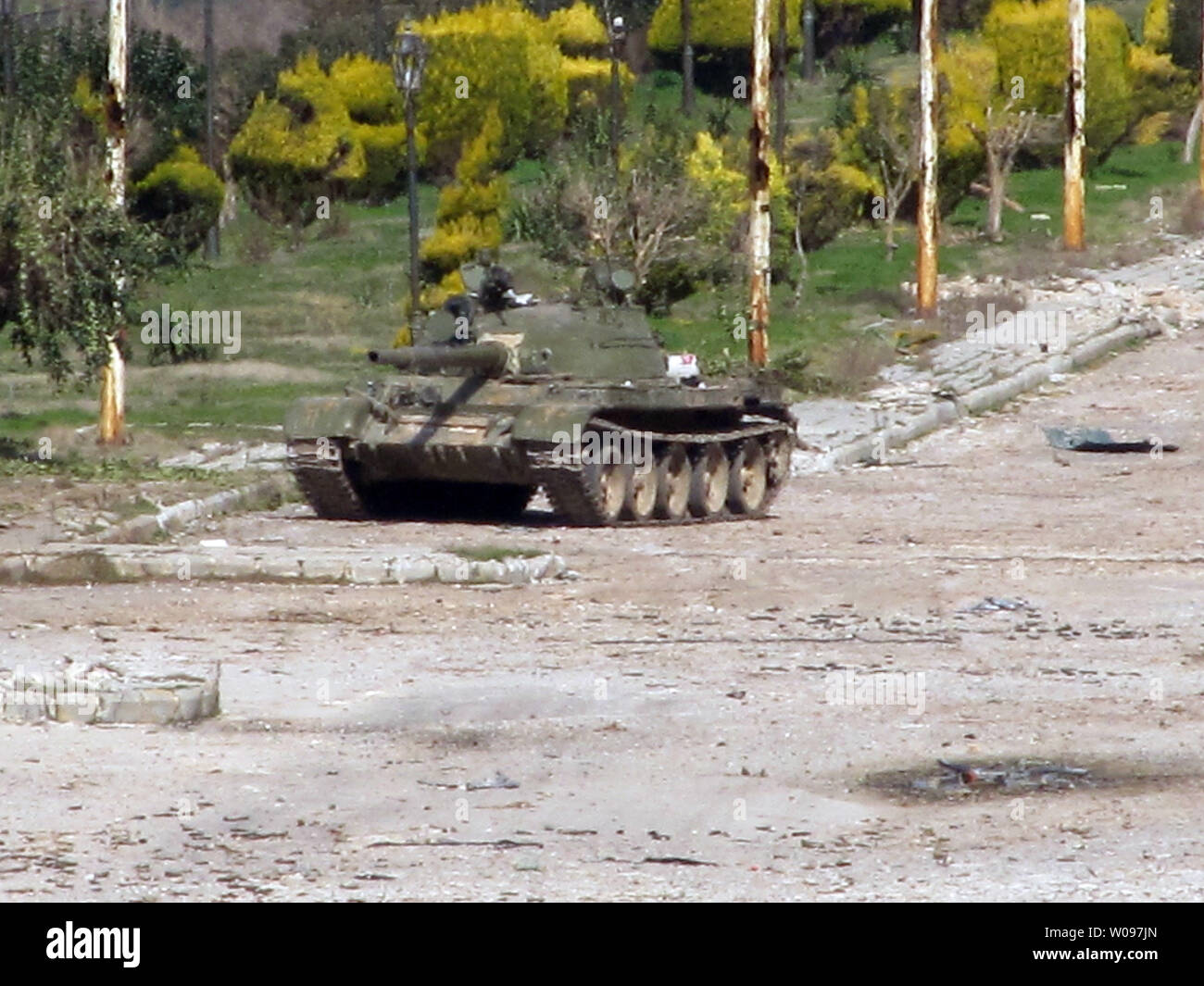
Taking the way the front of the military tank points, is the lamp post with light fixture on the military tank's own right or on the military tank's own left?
on the military tank's own right

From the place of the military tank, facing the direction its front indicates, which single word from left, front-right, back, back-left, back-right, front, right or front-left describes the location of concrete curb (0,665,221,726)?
front-left

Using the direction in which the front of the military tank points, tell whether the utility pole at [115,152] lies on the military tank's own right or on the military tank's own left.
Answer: on the military tank's own right

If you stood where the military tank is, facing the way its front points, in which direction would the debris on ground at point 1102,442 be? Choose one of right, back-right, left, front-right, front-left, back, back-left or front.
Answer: back

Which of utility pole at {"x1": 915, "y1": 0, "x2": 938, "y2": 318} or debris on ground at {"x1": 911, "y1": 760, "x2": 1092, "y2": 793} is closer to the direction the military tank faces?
the debris on ground

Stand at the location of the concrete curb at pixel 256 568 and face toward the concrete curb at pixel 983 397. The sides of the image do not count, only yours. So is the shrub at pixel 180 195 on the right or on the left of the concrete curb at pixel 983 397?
left

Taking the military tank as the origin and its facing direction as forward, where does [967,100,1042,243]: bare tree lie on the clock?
The bare tree is roughly at 5 o'clock from the military tank.

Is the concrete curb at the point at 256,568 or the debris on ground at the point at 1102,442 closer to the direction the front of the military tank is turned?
the concrete curb

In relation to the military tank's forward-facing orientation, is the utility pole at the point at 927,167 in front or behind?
behind

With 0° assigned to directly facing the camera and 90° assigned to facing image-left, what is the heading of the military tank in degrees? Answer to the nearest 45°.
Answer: approximately 45°
